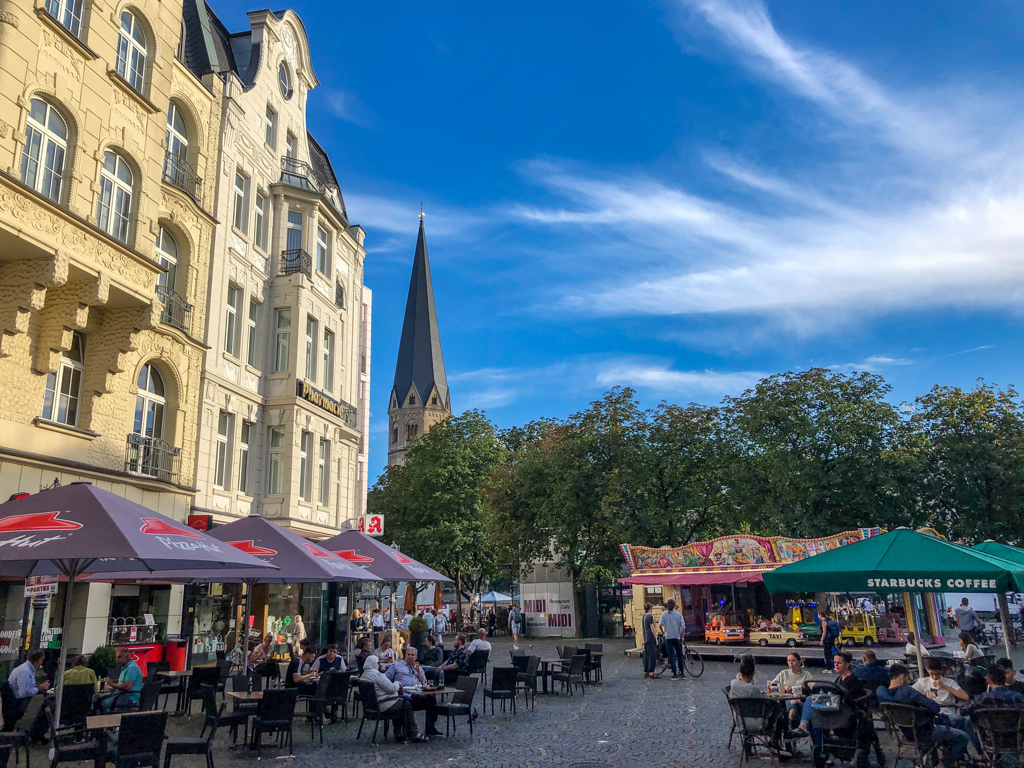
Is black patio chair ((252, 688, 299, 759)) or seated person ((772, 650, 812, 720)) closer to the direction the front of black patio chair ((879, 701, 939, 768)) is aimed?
the seated person

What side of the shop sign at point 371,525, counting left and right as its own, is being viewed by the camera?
front

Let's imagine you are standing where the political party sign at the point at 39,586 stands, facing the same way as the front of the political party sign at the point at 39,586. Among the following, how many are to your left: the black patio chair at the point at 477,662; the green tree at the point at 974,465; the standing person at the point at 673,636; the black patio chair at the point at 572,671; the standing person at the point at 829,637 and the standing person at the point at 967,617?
6

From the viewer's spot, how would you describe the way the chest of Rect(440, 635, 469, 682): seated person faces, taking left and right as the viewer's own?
facing to the left of the viewer

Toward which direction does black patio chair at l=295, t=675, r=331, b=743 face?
to the viewer's left
